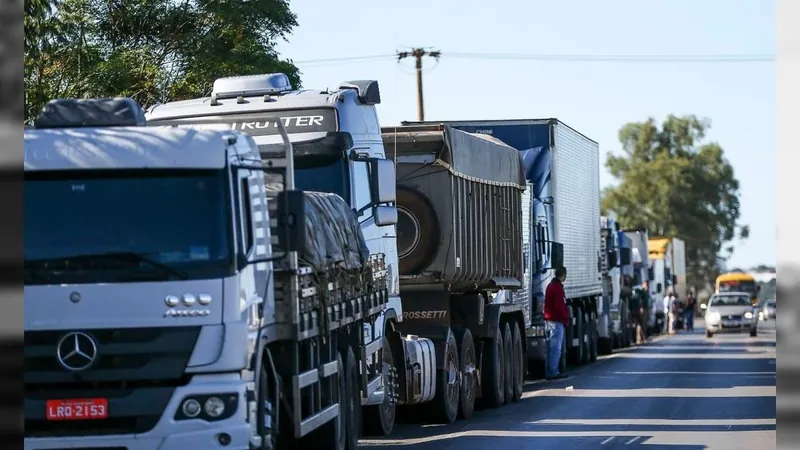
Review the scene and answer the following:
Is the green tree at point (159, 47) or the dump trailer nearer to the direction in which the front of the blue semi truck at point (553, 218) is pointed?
the dump trailer

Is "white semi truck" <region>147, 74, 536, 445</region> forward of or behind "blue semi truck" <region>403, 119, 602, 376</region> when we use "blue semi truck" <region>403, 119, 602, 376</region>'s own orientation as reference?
forward

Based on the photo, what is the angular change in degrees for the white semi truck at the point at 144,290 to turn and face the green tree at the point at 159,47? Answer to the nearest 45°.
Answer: approximately 180°

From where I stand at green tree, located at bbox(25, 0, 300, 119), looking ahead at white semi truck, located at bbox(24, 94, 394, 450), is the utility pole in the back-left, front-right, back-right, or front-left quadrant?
back-left

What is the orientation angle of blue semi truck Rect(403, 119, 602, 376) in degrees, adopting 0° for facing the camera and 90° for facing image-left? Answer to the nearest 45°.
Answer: approximately 0°

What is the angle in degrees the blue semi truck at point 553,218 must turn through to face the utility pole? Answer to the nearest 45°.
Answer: approximately 180°

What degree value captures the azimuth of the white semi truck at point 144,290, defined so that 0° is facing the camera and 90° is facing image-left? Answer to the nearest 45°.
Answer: approximately 0°

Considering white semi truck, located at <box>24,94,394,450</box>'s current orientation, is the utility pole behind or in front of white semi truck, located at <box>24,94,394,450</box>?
behind

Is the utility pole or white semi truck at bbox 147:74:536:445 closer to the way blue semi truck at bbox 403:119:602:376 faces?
the white semi truck

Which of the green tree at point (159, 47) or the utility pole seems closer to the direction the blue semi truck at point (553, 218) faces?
the green tree

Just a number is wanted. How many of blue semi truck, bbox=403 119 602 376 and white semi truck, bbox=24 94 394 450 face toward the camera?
2
